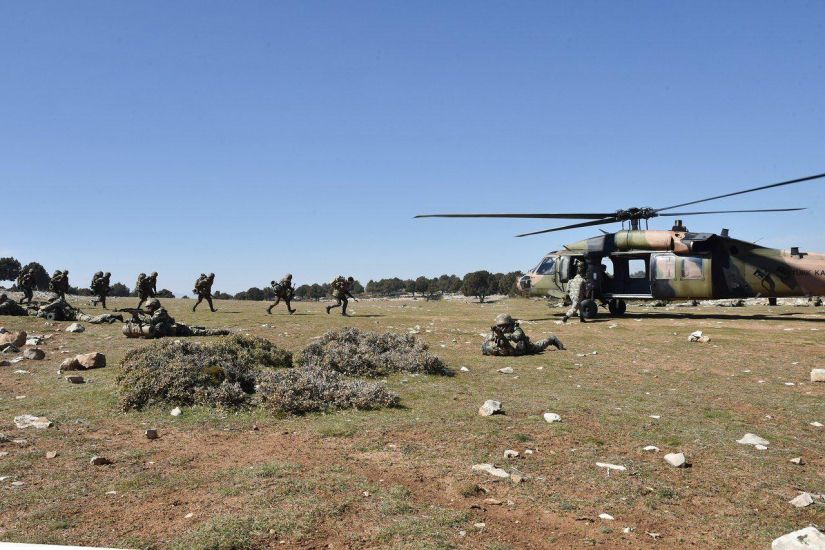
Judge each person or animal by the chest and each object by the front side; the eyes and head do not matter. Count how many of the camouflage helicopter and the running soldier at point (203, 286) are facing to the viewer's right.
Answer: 1

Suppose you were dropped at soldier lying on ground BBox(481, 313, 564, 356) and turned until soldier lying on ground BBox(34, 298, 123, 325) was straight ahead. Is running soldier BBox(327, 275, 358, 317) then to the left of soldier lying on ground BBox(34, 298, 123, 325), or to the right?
right

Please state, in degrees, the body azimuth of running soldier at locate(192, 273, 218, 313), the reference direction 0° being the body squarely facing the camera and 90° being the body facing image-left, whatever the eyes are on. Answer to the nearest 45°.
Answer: approximately 270°

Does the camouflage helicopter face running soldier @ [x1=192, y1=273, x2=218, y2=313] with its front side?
yes

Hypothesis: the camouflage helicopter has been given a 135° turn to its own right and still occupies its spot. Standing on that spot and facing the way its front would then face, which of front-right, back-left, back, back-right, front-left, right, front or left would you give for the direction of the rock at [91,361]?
back

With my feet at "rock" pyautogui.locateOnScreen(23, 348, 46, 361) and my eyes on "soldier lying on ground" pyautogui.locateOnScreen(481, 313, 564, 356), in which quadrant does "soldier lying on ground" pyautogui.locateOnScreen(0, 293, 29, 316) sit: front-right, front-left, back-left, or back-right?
back-left

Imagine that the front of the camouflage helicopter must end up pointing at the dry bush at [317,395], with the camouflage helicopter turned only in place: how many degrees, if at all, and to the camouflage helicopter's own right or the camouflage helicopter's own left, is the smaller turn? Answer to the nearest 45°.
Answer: approximately 90° to the camouflage helicopter's own left

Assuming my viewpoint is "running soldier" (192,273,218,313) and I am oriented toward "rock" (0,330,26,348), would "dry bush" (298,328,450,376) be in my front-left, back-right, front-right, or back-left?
front-left

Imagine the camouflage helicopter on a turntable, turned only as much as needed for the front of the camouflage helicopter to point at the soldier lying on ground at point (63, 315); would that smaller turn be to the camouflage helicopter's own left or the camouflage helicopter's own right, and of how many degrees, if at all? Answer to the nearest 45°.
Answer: approximately 45° to the camouflage helicopter's own left

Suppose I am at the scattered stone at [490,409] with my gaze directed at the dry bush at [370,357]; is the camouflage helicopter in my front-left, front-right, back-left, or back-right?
front-right

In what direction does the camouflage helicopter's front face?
to the viewer's left

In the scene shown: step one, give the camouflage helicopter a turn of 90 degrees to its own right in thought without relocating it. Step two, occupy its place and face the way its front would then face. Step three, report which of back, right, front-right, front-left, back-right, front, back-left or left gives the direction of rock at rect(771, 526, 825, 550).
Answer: back

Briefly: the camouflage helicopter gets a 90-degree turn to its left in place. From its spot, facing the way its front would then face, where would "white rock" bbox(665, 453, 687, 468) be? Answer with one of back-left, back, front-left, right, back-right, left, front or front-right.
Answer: front

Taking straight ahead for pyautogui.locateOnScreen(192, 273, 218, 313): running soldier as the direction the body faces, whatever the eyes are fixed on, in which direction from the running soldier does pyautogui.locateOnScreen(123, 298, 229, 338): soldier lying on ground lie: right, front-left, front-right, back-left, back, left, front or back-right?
right
